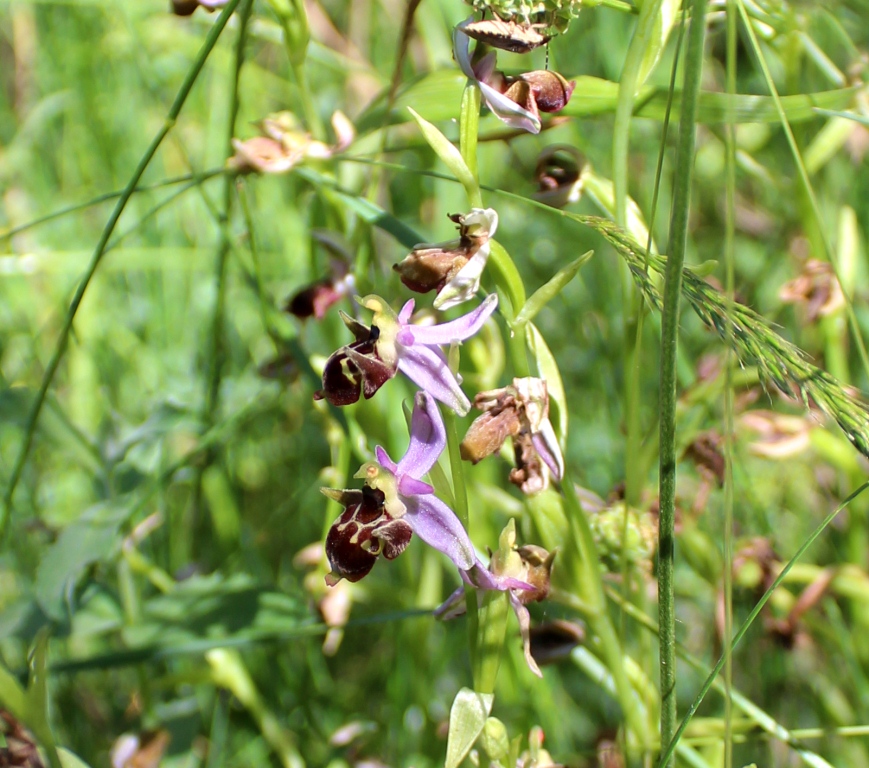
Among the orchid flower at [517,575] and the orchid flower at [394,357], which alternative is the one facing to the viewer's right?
the orchid flower at [517,575]

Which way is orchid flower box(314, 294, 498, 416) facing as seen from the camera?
to the viewer's left

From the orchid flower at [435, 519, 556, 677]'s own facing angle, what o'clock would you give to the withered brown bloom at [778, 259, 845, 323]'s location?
The withered brown bloom is roughly at 10 o'clock from the orchid flower.

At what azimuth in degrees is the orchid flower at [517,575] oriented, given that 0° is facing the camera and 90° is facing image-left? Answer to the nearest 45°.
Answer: approximately 270°

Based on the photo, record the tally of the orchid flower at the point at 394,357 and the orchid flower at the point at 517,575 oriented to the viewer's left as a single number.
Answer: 1

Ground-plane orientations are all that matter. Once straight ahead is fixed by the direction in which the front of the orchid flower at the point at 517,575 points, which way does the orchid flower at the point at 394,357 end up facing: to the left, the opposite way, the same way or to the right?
the opposite way
